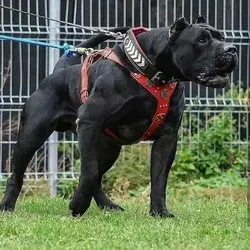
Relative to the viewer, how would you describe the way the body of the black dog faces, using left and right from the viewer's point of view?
facing the viewer and to the right of the viewer

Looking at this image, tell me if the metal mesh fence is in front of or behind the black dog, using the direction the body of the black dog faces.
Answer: behind
